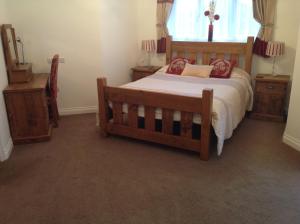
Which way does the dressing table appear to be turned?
to the viewer's right

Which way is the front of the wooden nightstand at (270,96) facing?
toward the camera

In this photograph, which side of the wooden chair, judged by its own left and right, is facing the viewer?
left

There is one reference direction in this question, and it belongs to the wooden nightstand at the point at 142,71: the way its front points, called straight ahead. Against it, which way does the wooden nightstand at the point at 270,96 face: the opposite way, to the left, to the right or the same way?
the same way

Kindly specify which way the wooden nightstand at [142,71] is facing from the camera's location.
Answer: facing the viewer and to the left of the viewer

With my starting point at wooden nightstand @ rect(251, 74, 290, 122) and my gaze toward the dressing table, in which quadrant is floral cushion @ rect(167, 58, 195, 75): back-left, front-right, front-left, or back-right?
front-right

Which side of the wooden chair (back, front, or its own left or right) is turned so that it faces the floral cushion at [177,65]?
back

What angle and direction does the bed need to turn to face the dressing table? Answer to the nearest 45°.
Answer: approximately 45° to its right

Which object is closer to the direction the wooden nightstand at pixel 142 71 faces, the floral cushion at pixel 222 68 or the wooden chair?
the wooden chair

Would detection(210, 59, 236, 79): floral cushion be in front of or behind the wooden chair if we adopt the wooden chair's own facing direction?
behind

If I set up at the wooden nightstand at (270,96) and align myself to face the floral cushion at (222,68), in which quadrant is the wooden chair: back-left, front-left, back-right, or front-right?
front-left

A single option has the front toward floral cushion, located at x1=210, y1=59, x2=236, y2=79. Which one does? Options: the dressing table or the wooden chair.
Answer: the dressing table

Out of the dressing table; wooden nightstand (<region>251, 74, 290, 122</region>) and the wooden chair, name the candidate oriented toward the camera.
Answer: the wooden nightstand

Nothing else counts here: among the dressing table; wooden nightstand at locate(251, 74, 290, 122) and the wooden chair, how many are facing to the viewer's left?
1

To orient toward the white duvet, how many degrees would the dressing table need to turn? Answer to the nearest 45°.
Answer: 0° — it already faces it

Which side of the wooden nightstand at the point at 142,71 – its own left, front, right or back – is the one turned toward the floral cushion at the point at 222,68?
left
